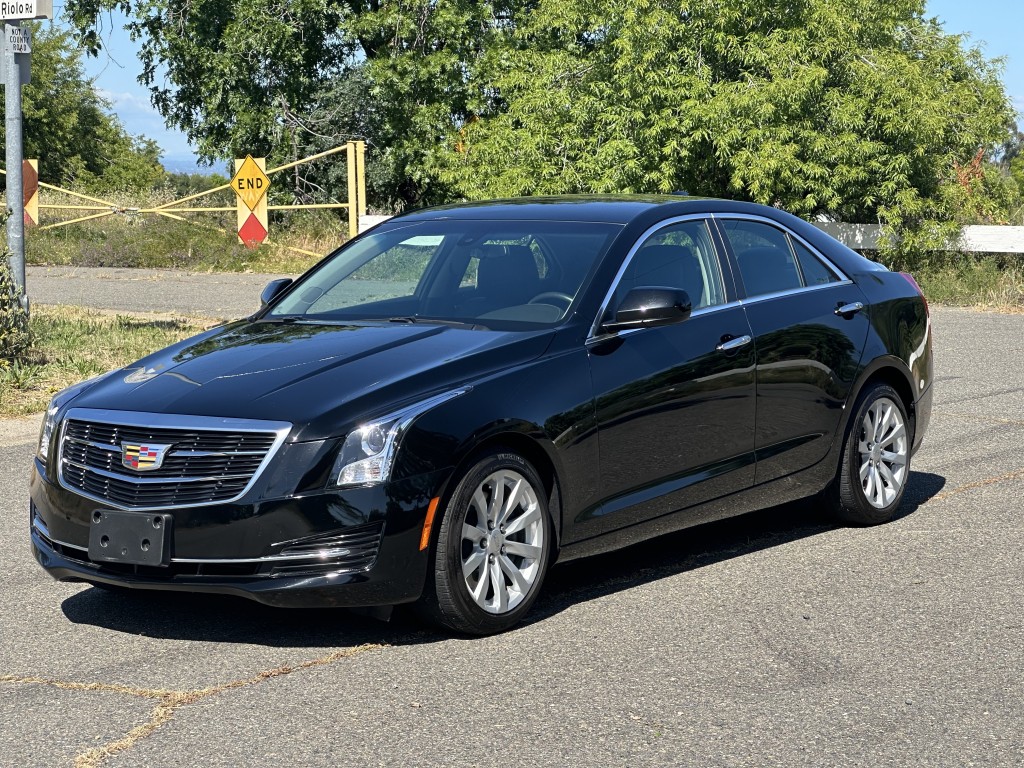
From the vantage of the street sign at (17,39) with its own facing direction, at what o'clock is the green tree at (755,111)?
The green tree is roughly at 8 o'clock from the street sign.

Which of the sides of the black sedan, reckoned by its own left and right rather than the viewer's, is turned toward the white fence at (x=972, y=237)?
back

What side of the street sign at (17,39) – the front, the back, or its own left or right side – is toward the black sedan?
front

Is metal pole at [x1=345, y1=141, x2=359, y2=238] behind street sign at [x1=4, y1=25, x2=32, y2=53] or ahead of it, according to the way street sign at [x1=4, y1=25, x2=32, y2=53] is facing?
behind

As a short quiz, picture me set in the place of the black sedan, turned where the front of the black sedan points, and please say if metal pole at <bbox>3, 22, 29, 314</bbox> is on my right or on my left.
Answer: on my right

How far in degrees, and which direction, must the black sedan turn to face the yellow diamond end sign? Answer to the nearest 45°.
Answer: approximately 135° to its right

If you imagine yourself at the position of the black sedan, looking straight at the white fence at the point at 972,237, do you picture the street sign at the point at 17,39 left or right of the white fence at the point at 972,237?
left

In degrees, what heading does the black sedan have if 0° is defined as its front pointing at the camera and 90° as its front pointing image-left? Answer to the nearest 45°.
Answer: approximately 45°

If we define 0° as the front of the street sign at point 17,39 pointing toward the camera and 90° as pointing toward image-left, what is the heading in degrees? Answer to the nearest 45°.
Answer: approximately 0°

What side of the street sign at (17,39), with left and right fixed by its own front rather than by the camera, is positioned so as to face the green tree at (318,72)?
back

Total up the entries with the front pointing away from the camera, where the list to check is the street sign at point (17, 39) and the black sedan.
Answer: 0
